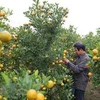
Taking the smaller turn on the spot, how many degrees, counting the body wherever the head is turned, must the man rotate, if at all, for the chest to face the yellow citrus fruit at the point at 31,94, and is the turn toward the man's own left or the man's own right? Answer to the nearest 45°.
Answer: approximately 90° to the man's own left

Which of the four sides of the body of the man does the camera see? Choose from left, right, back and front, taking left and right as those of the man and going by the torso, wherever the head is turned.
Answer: left
